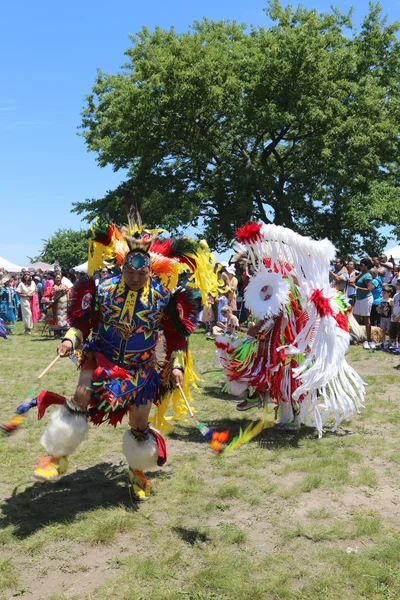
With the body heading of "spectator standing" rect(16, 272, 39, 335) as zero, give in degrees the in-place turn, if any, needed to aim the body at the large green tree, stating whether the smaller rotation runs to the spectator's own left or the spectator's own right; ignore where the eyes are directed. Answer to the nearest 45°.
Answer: approximately 135° to the spectator's own left

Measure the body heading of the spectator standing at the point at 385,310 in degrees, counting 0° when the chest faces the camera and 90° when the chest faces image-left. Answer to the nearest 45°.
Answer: approximately 45°

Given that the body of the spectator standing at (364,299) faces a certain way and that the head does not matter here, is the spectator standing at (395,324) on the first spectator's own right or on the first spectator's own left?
on the first spectator's own left

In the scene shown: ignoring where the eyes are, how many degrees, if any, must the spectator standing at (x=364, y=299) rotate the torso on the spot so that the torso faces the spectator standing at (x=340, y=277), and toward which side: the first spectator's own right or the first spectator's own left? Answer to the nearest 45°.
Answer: approximately 90° to the first spectator's own right

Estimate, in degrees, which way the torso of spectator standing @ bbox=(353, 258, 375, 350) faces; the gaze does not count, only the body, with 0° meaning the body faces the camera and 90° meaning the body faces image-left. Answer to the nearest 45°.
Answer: approximately 45°

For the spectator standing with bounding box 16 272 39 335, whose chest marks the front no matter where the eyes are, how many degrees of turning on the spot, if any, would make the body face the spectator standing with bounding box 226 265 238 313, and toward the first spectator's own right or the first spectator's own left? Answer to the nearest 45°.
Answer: approximately 45° to the first spectator's own left

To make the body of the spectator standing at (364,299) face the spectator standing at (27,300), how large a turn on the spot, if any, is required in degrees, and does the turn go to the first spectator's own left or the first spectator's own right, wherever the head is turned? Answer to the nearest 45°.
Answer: approximately 45° to the first spectator's own right

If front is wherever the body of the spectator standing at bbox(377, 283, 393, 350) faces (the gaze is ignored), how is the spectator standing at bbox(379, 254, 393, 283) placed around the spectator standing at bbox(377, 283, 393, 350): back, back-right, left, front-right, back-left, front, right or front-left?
back-right
